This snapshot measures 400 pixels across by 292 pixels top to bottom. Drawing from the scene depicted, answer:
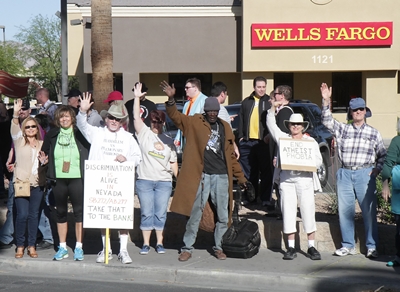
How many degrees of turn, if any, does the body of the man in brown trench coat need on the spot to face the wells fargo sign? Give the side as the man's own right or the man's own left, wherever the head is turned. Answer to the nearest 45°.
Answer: approximately 180°

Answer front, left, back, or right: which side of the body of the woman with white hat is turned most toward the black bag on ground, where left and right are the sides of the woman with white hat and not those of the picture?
right

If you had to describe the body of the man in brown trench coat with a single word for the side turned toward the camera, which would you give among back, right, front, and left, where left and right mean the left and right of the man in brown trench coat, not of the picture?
front

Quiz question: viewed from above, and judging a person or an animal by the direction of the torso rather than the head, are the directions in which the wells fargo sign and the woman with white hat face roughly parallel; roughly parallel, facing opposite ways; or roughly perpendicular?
roughly parallel

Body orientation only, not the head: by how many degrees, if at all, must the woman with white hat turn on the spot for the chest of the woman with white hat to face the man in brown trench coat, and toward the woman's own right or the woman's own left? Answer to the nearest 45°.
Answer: approximately 90° to the woman's own right

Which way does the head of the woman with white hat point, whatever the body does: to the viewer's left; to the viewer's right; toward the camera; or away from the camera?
toward the camera

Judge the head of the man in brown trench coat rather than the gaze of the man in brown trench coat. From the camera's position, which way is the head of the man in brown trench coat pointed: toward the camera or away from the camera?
toward the camera

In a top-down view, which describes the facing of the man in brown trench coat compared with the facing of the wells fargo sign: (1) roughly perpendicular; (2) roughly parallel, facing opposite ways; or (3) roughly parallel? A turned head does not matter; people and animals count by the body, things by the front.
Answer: roughly parallel

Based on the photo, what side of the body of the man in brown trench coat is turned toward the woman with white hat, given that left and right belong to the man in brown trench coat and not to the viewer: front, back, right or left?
left

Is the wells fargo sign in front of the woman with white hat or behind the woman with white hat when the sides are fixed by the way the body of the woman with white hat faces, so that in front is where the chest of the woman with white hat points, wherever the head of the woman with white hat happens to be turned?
behind

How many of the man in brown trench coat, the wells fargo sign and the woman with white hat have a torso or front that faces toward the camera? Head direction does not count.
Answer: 3

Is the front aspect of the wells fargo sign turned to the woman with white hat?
yes

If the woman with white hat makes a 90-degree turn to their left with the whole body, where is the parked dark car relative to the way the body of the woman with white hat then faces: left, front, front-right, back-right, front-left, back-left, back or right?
left

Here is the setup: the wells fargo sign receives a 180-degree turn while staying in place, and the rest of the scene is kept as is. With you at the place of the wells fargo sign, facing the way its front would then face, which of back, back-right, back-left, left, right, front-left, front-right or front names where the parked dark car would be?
back

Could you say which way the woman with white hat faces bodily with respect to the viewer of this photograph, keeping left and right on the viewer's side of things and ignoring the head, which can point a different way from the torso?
facing the viewer

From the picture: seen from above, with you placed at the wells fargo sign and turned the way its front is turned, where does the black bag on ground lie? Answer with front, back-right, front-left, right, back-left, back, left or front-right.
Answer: front
